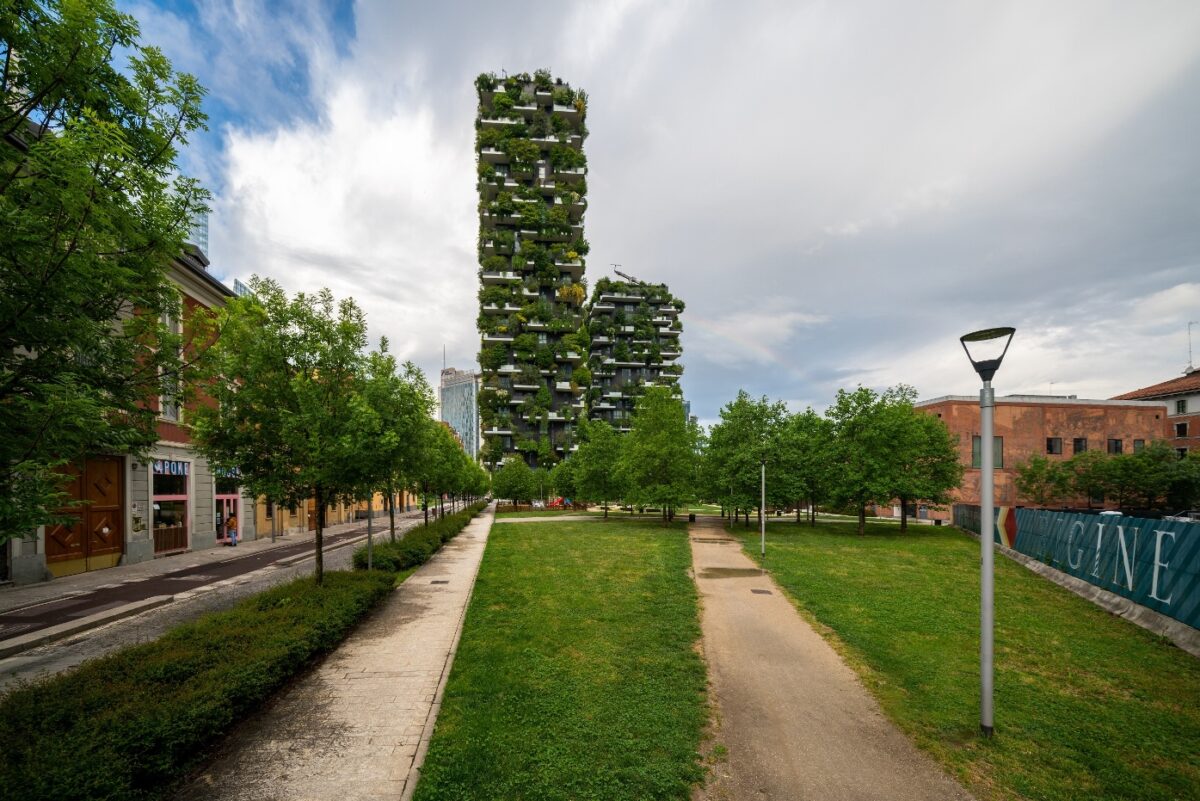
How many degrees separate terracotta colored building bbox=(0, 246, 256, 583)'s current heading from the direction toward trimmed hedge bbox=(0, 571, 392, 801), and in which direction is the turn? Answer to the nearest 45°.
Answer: approximately 45° to its right

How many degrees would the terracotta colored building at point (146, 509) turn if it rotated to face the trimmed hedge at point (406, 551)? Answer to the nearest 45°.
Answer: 0° — it already faces it

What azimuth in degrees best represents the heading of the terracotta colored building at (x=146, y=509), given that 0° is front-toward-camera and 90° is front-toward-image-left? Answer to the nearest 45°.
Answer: approximately 315°

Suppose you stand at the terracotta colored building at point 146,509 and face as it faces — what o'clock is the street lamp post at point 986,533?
The street lamp post is roughly at 1 o'clock from the terracotta colored building.

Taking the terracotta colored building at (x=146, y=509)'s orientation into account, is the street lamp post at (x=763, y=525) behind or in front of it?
in front
